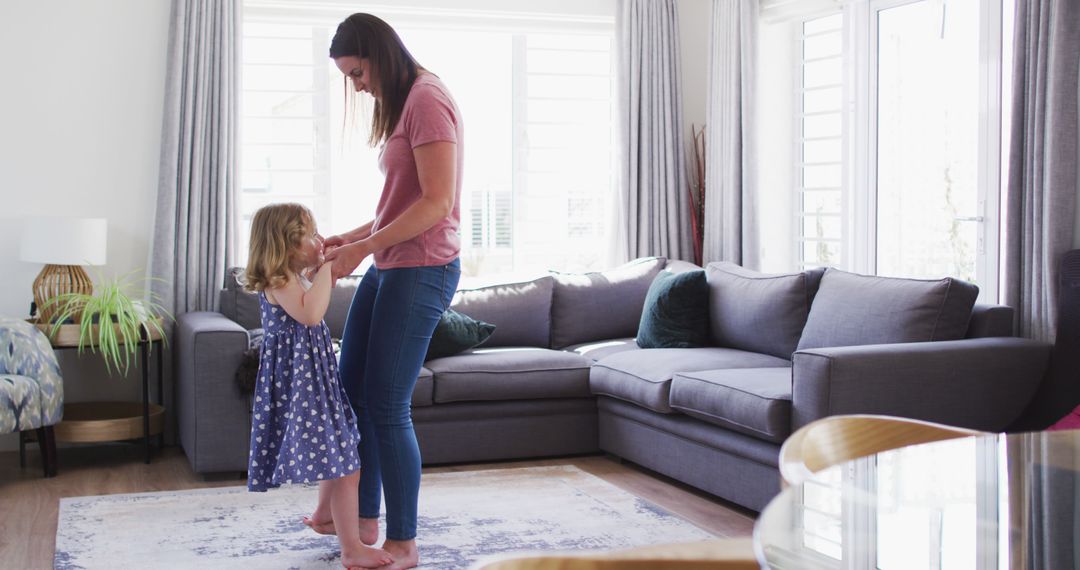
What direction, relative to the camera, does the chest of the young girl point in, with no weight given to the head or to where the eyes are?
to the viewer's right

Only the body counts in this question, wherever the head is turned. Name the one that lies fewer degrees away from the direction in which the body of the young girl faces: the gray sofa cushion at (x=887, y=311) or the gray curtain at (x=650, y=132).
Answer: the gray sofa cushion

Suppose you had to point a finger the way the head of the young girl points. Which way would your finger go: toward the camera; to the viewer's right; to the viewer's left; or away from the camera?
to the viewer's right

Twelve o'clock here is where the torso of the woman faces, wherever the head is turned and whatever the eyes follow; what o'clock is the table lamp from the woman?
The table lamp is roughly at 2 o'clock from the woman.

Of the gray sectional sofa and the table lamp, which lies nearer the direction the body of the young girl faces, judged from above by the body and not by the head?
the gray sectional sofa

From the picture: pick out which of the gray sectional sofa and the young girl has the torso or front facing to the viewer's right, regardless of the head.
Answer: the young girl

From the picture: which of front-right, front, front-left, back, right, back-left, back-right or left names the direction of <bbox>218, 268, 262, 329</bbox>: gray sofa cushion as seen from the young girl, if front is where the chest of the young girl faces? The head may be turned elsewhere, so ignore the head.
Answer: left

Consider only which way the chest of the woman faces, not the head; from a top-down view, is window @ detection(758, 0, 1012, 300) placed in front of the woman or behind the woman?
behind

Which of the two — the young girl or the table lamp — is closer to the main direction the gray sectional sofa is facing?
the young girl

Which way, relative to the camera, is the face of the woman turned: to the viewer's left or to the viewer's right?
to the viewer's left

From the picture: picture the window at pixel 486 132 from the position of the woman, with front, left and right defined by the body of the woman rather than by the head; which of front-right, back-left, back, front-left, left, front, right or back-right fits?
right

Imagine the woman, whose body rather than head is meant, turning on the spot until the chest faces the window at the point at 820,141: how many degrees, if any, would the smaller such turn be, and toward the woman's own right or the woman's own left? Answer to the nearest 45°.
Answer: approximately 135° to the woman's own right

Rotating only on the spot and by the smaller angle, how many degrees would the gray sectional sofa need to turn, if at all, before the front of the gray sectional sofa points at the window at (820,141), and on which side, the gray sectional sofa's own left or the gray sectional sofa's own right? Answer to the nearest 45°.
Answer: approximately 180°

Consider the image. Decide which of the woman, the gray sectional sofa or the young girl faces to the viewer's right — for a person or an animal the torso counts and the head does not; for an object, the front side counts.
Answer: the young girl

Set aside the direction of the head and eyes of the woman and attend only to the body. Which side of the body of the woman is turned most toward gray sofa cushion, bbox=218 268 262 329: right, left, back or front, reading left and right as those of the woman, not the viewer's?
right

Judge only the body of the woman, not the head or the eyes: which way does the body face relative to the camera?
to the viewer's left

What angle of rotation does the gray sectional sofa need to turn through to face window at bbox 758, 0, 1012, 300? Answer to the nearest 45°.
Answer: approximately 180°

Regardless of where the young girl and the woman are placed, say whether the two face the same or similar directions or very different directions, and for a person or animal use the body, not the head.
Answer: very different directions
